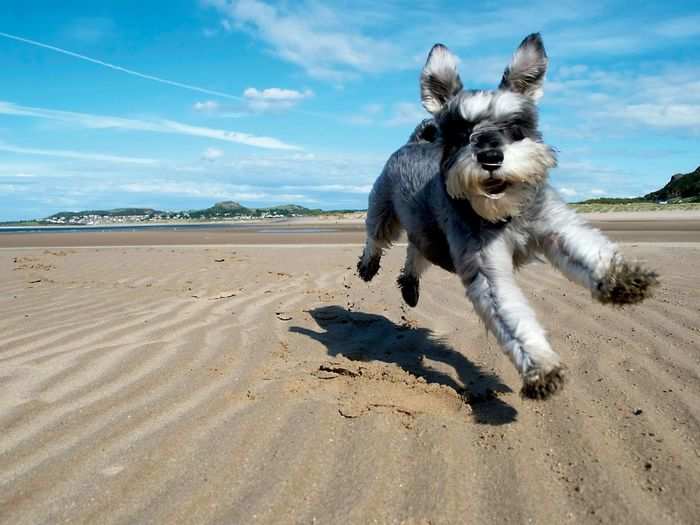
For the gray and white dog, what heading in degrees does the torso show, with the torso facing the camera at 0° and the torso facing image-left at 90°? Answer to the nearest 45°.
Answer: approximately 315°
